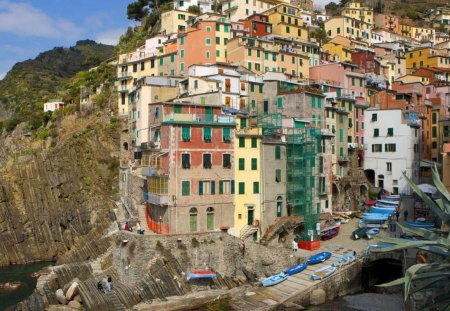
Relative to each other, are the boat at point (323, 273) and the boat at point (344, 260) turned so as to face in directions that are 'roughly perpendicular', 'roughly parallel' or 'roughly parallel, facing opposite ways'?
roughly parallel

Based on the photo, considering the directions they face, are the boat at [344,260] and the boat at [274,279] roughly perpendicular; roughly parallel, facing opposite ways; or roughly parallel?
roughly parallel

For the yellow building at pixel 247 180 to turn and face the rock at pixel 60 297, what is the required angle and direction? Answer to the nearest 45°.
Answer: approximately 45° to its right

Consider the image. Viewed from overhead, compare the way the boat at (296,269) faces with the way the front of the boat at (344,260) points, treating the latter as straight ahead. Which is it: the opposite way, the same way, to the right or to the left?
the same way

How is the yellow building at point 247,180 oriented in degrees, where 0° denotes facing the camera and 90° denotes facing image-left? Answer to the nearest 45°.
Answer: approximately 0°

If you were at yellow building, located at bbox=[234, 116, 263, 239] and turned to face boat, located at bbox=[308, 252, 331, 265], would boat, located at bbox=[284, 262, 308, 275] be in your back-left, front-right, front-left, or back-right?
front-right

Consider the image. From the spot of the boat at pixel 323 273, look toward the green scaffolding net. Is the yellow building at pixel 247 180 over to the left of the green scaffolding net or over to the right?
left

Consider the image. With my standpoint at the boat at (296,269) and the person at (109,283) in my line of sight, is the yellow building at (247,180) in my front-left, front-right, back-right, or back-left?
front-right

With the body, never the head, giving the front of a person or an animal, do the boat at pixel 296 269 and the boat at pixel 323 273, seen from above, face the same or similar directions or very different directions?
same or similar directions
